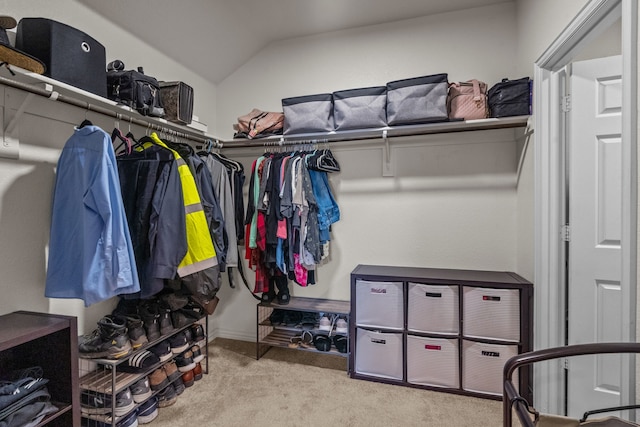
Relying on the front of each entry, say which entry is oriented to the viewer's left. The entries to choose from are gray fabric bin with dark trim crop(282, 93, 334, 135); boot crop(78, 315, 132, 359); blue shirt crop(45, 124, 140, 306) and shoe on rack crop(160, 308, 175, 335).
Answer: the boot

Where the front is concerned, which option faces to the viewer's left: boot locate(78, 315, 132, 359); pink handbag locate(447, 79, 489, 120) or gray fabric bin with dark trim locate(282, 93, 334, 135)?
the boot

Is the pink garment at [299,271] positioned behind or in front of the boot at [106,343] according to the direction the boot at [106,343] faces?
behind

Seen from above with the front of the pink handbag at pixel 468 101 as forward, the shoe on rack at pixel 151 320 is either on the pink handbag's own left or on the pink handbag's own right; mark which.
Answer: on the pink handbag's own right

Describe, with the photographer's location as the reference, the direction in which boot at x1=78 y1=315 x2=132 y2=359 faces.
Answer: facing to the left of the viewer

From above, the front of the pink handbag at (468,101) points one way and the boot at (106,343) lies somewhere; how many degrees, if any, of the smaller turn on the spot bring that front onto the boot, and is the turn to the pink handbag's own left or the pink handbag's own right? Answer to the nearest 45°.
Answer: approximately 45° to the pink handbag's own right

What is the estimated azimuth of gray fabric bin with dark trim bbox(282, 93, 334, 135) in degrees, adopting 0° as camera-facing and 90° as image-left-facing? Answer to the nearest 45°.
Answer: approximately 0°

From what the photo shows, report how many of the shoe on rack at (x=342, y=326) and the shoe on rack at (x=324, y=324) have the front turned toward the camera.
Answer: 2
